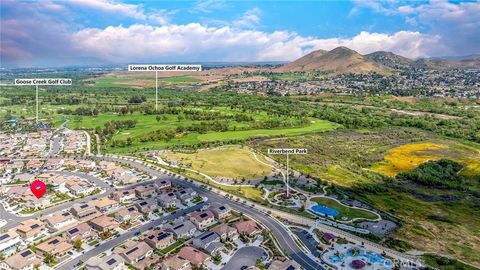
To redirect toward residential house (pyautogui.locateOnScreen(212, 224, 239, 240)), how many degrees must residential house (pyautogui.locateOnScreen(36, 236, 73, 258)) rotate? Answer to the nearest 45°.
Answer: approximately 45° to its left

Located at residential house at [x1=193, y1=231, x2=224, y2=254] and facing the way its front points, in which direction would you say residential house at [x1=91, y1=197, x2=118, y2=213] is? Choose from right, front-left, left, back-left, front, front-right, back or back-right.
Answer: back

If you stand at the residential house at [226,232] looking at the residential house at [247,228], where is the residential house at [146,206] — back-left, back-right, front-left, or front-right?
back-left

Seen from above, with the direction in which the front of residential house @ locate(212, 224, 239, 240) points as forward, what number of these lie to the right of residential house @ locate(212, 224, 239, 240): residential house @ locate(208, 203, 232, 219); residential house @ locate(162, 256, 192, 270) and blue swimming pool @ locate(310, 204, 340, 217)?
1

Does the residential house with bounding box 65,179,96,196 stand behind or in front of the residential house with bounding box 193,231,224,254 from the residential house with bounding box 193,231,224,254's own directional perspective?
behind

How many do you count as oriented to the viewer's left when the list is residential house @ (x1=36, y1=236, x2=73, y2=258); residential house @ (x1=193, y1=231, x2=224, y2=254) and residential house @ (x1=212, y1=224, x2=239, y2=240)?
0

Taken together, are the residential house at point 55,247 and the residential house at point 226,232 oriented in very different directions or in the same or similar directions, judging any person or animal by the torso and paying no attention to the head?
same or similar directions

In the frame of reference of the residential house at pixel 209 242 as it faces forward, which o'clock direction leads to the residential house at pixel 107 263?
the residential house at pixel 107 263 is roughly at 4 o'clock from the residential house at pixel 209 242.

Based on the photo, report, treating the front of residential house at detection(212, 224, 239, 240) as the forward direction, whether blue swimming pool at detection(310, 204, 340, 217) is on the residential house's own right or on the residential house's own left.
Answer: on the residential house's own left

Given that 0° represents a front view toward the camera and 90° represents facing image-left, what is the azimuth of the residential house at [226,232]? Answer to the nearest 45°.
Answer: approximately 315°

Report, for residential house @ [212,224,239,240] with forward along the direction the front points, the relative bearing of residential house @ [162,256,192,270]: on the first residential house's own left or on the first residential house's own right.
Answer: on the first residential house's own right

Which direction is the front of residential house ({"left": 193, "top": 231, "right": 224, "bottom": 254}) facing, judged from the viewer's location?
facing the viewer and to the right of the viewer
